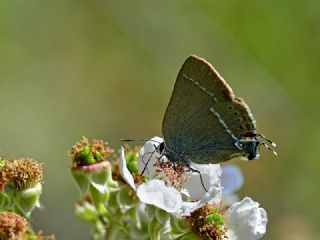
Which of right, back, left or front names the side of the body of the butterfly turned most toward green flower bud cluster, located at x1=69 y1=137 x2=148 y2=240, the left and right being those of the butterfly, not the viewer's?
front

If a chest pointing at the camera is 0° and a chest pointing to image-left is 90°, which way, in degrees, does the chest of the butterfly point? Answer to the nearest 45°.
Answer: approximately 90°

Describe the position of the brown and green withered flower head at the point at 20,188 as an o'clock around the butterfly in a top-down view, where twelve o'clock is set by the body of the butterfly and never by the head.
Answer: The brown and green withered flower head is roughly at 12 o'clock from the butterfly.
